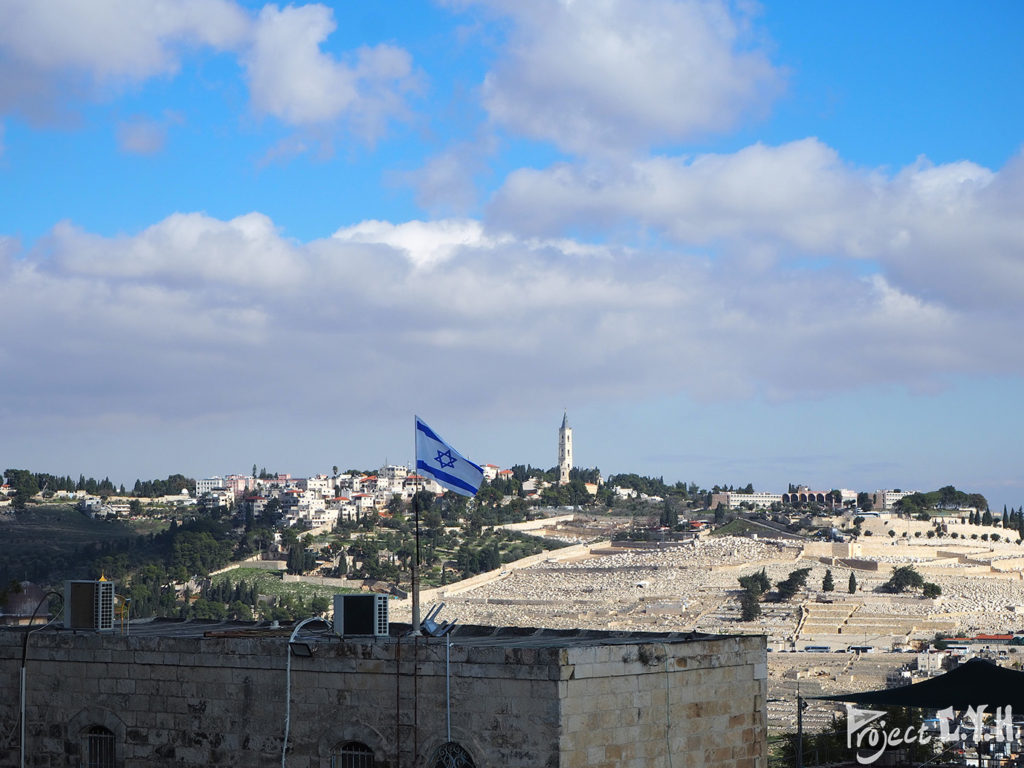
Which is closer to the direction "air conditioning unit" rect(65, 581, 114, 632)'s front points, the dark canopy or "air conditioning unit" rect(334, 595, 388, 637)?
the dark canopy
